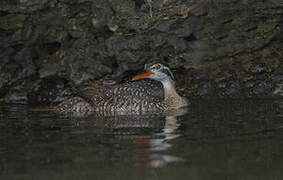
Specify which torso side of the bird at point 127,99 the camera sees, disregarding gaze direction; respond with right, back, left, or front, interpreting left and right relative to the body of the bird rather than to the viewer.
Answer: right
